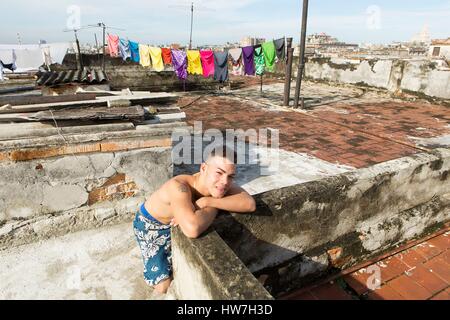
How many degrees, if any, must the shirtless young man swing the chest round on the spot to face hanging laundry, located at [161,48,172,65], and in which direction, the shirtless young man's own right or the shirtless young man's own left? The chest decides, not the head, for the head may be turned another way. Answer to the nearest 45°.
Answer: approximately 135° to the shirtless young man's own left

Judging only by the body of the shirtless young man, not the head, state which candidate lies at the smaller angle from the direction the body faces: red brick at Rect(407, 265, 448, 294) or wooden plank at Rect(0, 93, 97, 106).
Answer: the red brick

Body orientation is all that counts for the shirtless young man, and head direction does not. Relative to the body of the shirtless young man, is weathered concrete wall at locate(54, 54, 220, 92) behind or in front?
behind

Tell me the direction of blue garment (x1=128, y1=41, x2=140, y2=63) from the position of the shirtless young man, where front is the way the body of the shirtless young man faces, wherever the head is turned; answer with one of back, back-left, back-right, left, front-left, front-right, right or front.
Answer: back-left

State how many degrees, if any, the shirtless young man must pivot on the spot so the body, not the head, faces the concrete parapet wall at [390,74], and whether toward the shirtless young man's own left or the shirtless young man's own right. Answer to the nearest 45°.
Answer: approximately 90° to the shirtless young man's own left

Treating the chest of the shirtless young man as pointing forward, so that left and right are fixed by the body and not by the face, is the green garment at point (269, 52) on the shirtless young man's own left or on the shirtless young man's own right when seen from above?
on the shirtless young man's own left

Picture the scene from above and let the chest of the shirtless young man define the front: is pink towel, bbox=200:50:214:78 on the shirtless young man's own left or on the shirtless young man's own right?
on the shirtless young man's own left

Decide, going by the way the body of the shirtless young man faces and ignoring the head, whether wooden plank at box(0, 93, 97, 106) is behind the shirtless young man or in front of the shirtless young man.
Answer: behind

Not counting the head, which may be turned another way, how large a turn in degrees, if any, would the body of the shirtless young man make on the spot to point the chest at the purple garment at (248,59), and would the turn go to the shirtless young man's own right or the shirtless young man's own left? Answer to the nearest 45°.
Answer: approximately 135° to the shirtless young man's own left

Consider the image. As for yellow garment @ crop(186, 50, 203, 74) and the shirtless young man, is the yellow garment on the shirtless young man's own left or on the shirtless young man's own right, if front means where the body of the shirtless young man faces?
on the shirtless young man's own left

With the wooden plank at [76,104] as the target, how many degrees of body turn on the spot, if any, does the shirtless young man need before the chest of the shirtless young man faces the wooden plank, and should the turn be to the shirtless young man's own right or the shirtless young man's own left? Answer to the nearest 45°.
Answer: approximately 180°

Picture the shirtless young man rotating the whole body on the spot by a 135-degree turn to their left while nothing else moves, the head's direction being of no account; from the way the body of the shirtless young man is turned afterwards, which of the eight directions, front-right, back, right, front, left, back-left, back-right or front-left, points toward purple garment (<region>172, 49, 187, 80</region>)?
front

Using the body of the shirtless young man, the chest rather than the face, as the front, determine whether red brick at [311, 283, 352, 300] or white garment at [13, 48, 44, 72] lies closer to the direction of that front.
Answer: the red brick

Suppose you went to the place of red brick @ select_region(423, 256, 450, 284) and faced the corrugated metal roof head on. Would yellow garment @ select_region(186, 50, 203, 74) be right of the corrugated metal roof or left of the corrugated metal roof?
right

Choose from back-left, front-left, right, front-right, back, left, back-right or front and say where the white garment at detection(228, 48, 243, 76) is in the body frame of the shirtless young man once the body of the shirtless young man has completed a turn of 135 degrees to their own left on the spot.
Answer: front

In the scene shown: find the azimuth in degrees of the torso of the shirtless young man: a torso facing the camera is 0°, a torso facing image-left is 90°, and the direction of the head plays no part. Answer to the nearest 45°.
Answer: approximately 315°

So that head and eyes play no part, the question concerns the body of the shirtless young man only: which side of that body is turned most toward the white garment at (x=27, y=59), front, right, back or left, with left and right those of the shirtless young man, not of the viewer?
back
